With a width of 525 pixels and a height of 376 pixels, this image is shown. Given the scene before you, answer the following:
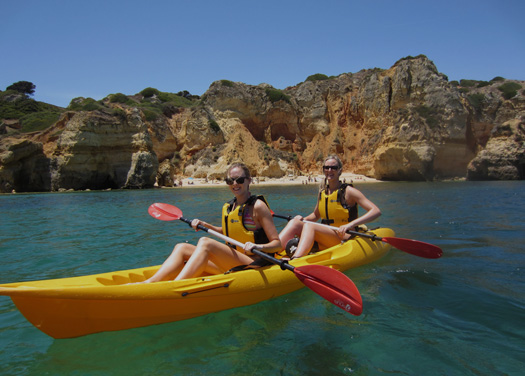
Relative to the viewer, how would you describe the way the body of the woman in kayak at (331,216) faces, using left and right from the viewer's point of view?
facing the viewer and to the left of the viewer

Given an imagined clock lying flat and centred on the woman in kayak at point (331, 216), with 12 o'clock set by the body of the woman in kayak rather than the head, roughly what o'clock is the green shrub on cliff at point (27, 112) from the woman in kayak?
The green shrub on cliff is roughly at 3 o'clock from the woman in kayak.

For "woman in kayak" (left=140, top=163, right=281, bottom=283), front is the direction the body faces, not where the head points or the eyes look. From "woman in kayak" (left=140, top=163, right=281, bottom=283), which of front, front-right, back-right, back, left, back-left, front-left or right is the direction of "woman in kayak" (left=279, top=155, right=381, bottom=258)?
back

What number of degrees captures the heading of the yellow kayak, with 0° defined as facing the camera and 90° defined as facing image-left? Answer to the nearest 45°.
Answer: approximately 45°

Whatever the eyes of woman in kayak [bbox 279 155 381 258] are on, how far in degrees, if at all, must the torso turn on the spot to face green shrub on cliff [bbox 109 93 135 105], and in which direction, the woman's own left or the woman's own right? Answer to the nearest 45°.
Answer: approximately 90° to the woman's own right

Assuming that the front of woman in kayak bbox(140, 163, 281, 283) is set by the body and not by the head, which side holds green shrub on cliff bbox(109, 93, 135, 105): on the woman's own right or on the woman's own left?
on the woman's own right

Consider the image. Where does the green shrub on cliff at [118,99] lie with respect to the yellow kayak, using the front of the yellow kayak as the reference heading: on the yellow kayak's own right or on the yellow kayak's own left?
on the yellow kayak's own right
